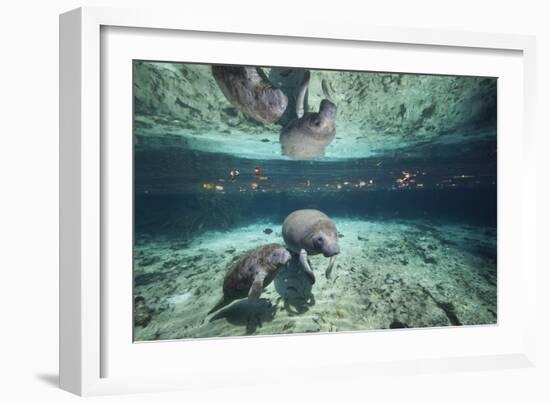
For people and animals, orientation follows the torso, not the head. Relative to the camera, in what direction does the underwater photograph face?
facing the viewer and to the right of the viewer
